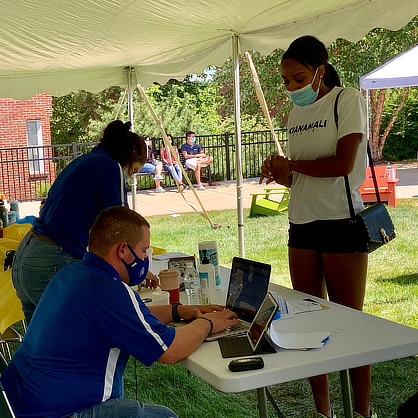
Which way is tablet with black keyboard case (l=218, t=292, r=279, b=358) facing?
to the viewer's left

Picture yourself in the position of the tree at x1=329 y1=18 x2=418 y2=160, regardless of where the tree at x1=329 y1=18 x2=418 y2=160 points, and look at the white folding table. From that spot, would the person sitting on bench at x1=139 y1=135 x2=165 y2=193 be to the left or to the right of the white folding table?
right

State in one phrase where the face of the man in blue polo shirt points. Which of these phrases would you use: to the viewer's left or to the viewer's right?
to the viewer's right

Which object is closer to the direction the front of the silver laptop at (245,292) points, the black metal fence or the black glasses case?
the black glasses case

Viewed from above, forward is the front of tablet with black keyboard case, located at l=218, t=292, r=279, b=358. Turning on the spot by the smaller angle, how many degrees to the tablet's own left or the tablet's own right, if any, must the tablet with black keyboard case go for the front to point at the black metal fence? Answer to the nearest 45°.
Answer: approximately 90° to the tablet's own right

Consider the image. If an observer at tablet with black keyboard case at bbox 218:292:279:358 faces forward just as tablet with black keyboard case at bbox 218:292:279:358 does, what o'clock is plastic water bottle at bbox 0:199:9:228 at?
The plastic water bottle is roughly at 2 o'clock from the tablet with black keyboard case.

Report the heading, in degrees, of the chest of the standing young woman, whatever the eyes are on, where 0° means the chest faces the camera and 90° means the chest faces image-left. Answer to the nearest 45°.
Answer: approximately 45°
